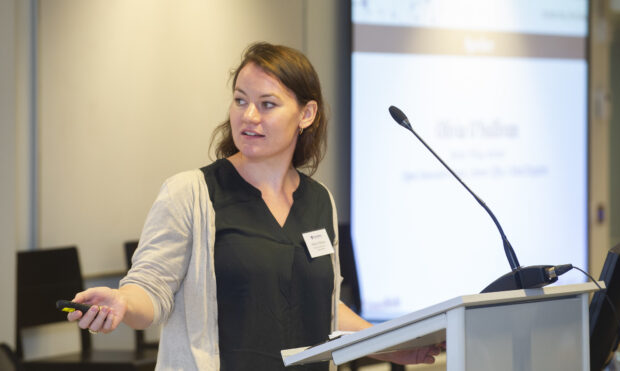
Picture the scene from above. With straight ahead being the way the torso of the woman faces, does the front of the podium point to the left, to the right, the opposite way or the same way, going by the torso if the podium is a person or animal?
the same way

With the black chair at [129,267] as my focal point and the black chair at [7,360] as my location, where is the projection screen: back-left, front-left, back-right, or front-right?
front-right

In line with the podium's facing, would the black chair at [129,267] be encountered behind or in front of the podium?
behind

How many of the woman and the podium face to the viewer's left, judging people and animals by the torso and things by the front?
0

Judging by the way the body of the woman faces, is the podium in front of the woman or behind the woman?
in front

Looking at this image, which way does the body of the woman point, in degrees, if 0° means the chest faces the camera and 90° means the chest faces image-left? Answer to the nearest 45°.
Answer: approximately 315°

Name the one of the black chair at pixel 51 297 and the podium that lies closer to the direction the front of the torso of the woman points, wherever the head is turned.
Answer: the podium

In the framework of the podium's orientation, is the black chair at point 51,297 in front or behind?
behind

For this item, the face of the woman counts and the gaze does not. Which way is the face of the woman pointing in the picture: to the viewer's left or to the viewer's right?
to the viewer's left
